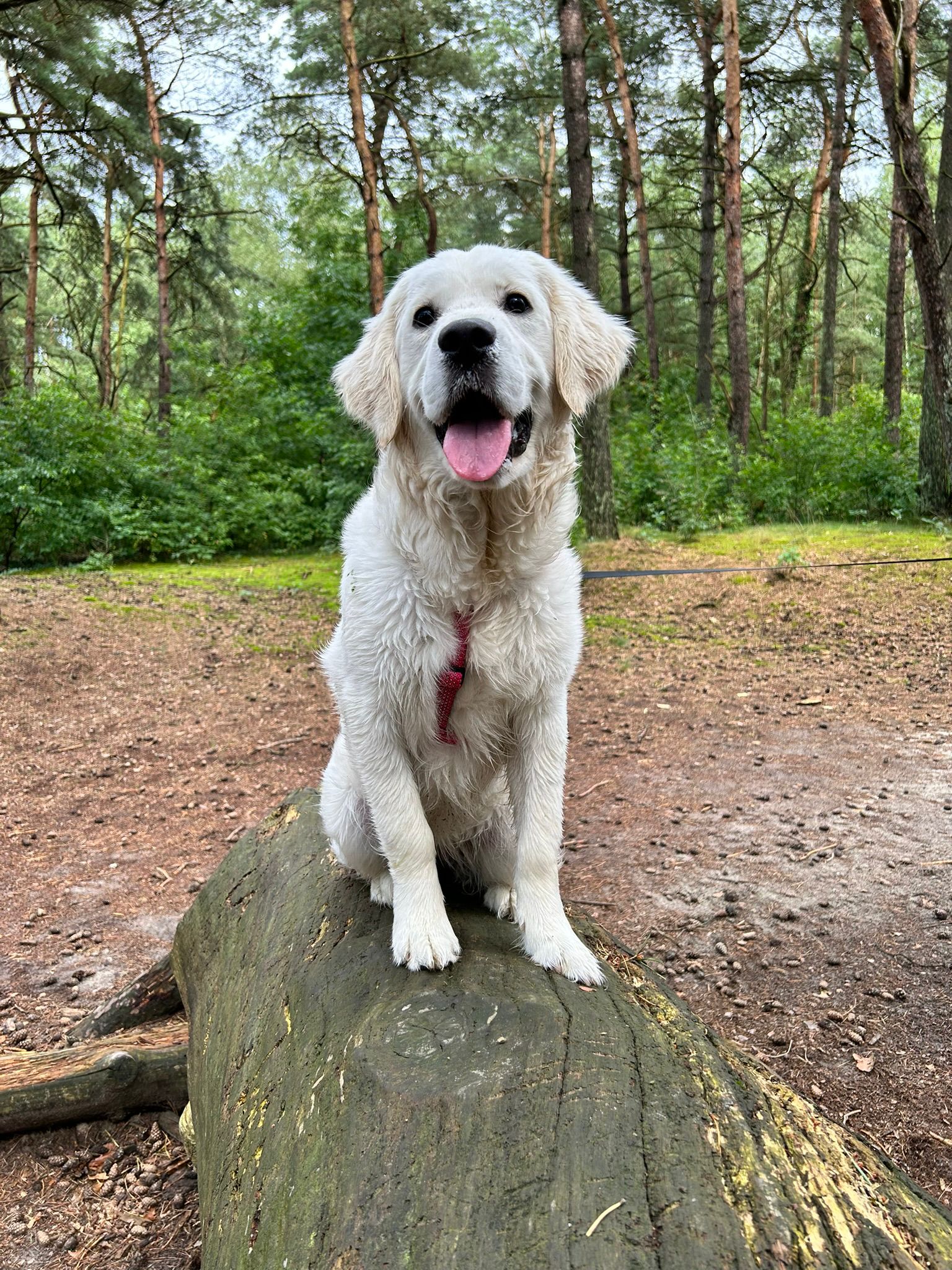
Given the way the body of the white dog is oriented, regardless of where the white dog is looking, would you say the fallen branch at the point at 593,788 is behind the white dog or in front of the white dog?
behind

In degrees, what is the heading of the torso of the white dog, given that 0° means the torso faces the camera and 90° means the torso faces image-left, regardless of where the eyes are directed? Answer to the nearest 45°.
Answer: approximately 0°

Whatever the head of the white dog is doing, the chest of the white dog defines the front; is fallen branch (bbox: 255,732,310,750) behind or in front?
behind
